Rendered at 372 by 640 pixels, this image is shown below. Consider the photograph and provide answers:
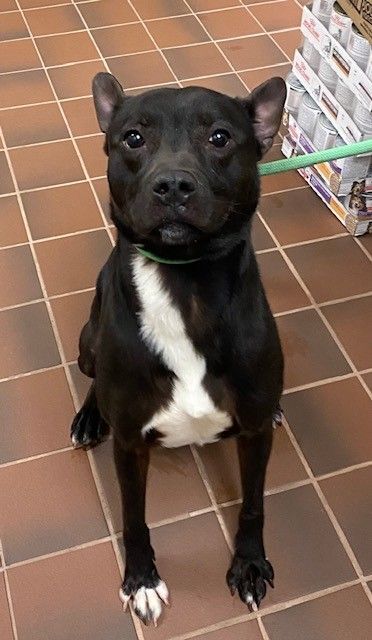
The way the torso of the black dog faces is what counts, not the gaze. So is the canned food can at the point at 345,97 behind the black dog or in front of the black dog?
behind

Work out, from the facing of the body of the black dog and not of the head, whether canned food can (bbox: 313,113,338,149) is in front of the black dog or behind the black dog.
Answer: behind

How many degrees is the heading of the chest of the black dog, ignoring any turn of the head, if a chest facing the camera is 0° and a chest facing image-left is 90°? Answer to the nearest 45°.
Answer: approximately 0°

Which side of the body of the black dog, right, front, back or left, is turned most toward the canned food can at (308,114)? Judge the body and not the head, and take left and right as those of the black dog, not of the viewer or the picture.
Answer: back

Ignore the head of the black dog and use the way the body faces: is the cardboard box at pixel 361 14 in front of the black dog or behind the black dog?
behind

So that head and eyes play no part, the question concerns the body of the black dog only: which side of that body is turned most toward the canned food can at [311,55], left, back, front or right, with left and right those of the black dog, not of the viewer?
back

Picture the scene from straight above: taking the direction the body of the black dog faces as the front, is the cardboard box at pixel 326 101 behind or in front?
behind
